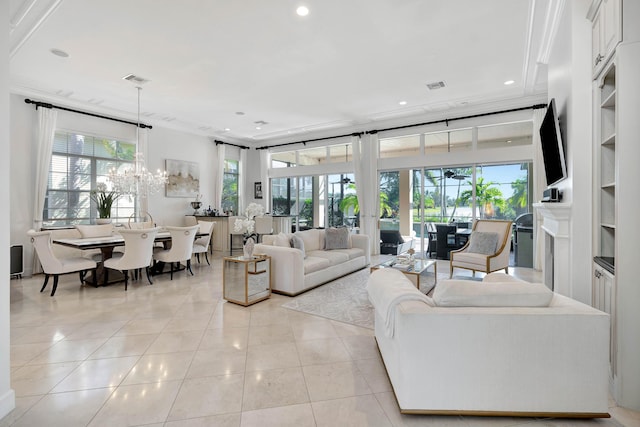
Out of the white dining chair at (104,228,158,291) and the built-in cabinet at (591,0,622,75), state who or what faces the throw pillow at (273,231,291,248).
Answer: the built-in cabinet

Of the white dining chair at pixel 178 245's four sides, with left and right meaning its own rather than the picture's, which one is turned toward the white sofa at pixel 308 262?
back

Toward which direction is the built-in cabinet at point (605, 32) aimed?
to the viewer's left

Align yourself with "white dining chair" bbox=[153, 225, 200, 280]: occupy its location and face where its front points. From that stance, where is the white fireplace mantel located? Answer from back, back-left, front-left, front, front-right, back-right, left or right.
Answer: back

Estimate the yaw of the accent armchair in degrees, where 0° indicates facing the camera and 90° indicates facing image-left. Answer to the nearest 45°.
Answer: approximately 45°

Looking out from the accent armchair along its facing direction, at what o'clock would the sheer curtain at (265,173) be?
The sheer curtain is roughly at 2 o'clock from the accent armchair.

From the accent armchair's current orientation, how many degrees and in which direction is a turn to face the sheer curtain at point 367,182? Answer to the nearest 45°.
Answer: approximately 90° to its right

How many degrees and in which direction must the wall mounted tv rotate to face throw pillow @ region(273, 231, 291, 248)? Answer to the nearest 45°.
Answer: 0° — it already faces it

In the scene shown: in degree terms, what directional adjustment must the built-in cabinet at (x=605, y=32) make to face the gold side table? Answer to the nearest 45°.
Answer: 0° — it already faces it

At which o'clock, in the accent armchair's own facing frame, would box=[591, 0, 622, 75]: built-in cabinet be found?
The built-in cabinet is roughly at 10 o'clock from the accent armchair.

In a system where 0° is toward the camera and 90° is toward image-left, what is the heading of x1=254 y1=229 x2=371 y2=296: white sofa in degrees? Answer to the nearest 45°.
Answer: approximately 315°

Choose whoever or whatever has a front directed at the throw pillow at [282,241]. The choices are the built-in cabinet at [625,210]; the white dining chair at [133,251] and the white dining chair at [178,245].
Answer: the built-in cabinet

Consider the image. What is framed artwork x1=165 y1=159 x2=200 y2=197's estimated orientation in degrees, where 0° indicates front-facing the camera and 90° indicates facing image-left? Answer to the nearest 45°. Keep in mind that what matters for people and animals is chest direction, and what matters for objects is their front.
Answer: approximately 315°

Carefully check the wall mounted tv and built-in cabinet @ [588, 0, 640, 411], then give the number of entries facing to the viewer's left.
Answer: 2

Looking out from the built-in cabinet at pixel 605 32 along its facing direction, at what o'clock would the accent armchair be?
The accent armchair is roughly at 2 o'clock from the built-in cabinet.
